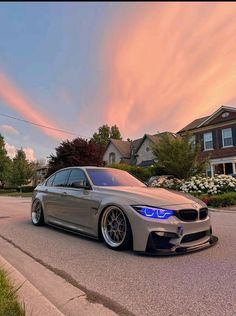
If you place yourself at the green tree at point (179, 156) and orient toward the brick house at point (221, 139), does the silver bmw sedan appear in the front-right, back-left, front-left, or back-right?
back-right

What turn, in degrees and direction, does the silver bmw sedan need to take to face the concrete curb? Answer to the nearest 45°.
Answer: approximately 90° to its right

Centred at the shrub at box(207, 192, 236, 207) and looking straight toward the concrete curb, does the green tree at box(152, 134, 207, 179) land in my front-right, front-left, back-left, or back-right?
back-right

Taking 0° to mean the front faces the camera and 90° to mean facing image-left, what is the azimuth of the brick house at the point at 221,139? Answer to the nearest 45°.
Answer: approximately 45°

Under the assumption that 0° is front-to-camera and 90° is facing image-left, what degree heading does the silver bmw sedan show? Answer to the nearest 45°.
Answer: approximately 315°

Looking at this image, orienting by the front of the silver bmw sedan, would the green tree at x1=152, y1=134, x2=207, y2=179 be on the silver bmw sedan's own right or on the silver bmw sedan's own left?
on the silver bmw sedan's own left

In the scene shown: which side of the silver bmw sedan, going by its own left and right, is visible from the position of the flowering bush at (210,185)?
left

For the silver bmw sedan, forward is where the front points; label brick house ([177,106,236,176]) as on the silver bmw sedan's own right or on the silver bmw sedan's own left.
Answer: on the silver bmw sedan's own left
